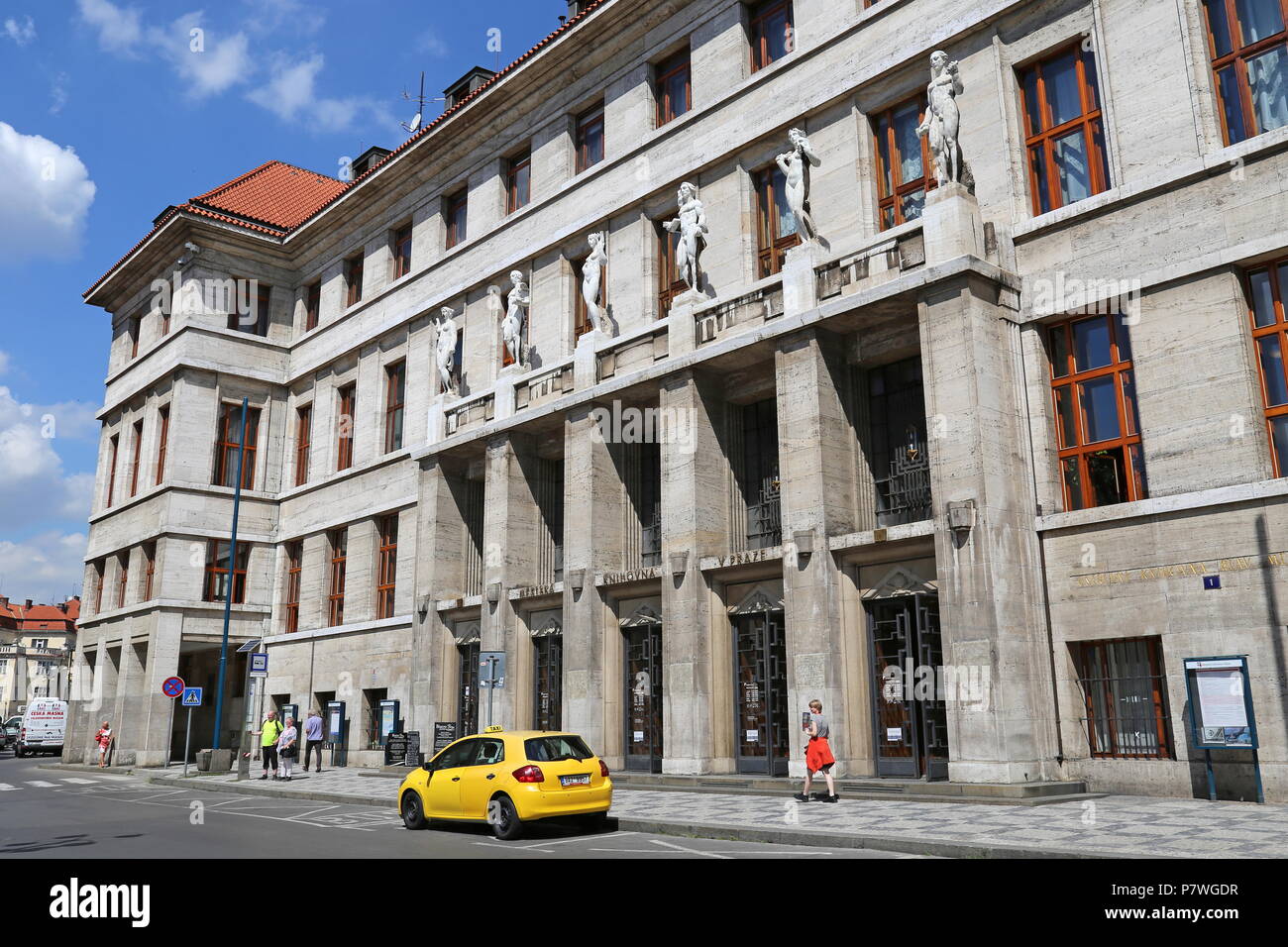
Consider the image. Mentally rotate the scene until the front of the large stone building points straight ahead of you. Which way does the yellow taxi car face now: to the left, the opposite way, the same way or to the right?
to the right

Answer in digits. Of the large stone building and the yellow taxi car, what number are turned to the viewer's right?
0

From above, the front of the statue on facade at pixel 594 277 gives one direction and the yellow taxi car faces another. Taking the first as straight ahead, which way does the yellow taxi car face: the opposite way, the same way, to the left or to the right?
to the right

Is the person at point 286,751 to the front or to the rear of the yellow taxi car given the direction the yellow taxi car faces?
to the front

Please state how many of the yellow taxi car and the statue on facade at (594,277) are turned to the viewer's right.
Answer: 0

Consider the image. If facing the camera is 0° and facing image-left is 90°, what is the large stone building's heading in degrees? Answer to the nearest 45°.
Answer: approximately 45°

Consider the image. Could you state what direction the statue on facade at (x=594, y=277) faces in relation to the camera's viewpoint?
facing the viewer and to the left of the viewer

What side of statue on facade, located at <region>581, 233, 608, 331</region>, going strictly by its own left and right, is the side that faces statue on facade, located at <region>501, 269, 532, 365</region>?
right

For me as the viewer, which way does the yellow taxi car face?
facing away from the viewer and to the left of the viewer

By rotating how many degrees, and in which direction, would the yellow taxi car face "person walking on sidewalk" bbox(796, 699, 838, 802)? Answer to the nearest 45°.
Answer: approximately 135° to its right

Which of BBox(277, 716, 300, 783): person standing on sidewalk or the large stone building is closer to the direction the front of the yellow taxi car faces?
the person standing on sidewalk

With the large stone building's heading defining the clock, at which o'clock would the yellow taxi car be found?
The yellow taxi car is roughly at 12 o'clock from the large stone building.

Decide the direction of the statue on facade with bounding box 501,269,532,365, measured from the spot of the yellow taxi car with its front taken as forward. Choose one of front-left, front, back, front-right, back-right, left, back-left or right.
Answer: front-right
